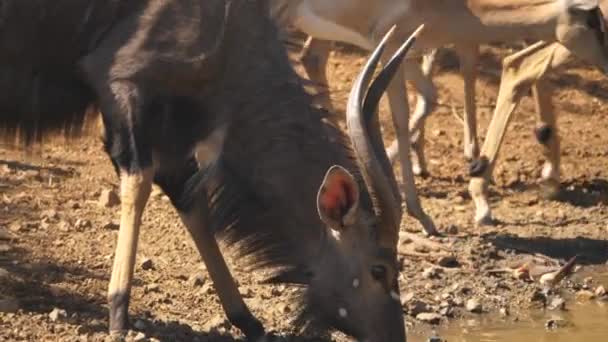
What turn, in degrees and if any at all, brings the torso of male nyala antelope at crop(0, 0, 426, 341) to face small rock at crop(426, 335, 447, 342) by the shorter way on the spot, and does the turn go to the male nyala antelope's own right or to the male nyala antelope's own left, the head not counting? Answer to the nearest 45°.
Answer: approximately 45° to the male nyala antelope's own left

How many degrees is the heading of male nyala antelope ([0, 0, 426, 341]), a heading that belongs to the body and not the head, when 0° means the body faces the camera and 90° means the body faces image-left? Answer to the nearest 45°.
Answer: approximately 270°
